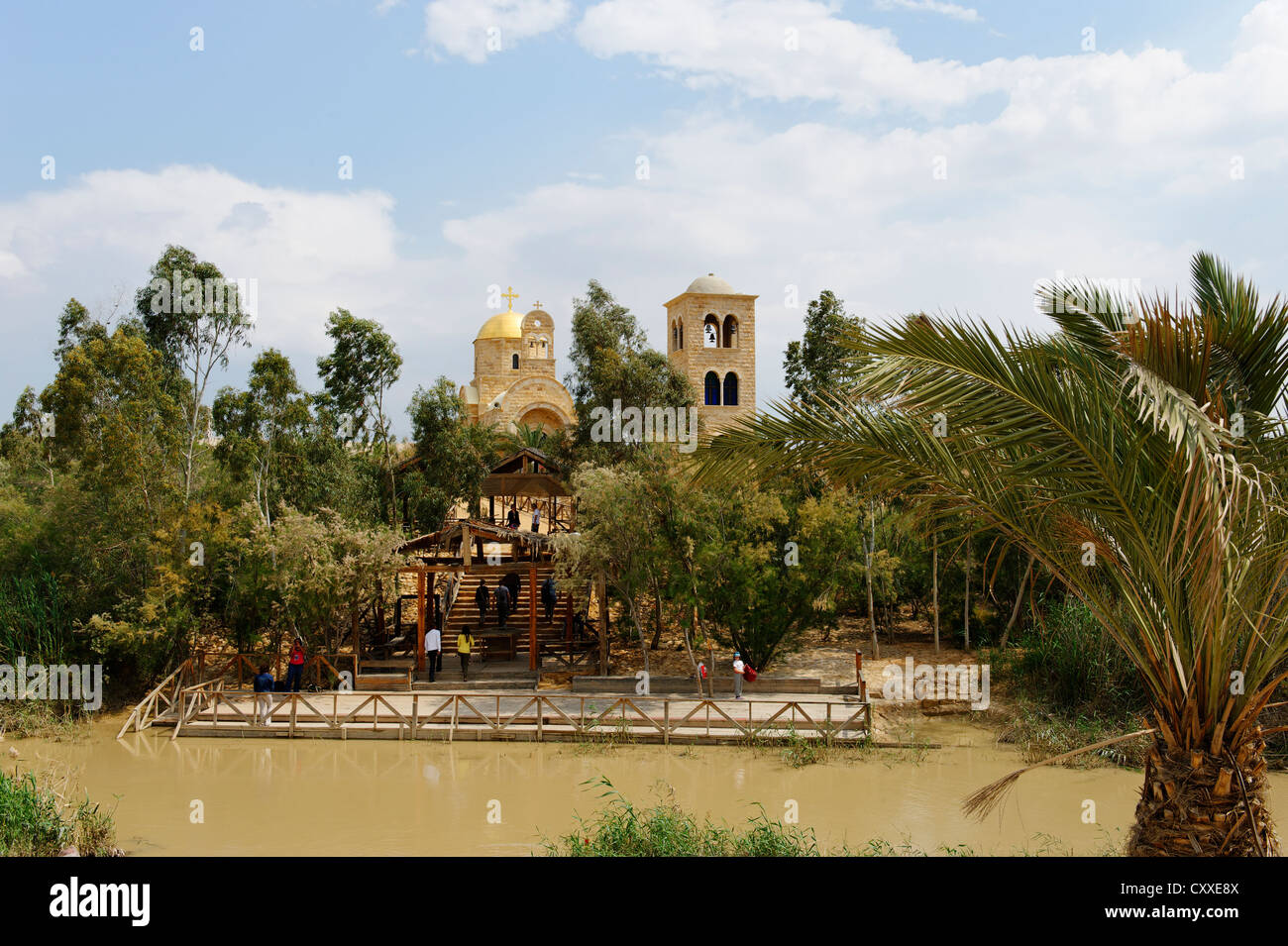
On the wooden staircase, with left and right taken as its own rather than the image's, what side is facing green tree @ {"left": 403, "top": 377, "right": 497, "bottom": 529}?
back

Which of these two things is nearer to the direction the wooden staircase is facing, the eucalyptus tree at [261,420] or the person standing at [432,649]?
the person standing

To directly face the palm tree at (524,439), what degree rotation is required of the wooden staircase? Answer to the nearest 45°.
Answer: approximately 180°

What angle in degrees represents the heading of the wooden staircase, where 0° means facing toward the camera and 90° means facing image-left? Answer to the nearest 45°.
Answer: approximately 0°

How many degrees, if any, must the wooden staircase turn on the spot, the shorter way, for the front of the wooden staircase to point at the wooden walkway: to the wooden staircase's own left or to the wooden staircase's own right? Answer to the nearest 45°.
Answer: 0° — it already faces it

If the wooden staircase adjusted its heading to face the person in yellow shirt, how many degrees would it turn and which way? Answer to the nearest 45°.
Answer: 0° — it already faces them

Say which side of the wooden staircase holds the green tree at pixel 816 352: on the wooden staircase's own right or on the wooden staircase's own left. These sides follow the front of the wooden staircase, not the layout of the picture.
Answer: on the wooden staircase's own left
